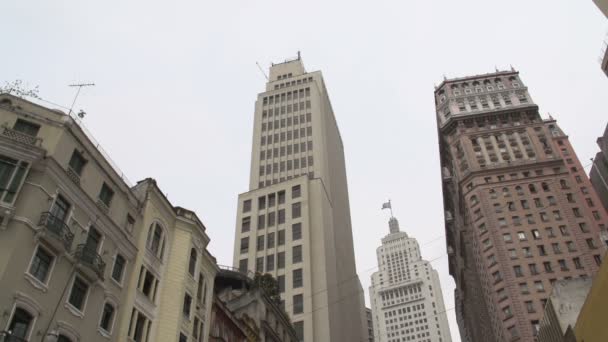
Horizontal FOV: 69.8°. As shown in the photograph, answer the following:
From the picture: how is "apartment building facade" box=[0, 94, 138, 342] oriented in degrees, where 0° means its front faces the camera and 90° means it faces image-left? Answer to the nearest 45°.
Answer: approximately 315°
